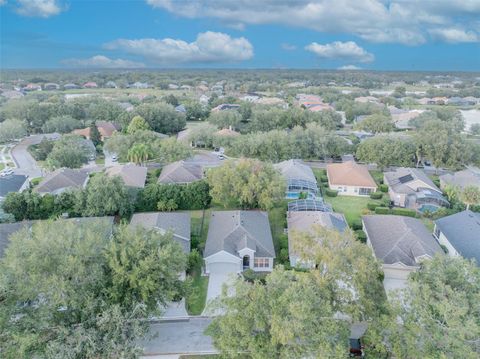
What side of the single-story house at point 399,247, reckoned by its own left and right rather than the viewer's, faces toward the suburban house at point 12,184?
right

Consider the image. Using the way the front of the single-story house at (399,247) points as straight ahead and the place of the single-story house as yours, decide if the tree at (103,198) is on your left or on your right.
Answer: on your right

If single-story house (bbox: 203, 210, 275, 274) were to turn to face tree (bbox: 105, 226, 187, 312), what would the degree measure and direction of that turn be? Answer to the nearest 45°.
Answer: approximately 45° to its right

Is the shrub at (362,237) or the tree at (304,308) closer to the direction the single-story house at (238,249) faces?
the tree

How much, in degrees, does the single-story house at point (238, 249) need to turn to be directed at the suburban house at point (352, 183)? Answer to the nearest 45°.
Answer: approximately 135° to its left

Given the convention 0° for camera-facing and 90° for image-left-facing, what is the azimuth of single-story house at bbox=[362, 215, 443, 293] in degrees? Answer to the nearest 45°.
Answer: approximately 0°

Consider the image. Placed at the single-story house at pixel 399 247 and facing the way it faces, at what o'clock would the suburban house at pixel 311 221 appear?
The suburban house is roughly at 3 o'clock from the single-story house.

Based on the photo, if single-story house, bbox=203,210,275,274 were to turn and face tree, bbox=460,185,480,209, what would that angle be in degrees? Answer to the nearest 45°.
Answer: approximately 90° to its left

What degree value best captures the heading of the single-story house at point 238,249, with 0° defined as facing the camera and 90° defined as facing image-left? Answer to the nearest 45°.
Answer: approximately 0°

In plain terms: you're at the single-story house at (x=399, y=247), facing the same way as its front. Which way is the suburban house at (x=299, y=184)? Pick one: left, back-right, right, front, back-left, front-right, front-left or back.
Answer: back-right

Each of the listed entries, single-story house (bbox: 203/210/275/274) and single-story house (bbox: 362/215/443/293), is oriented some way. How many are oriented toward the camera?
2

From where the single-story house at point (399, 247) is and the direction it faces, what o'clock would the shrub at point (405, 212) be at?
The shrub is roughly at 6 o'clock from the single-story house.

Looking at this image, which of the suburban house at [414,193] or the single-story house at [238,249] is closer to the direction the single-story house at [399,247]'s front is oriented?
the single-story house

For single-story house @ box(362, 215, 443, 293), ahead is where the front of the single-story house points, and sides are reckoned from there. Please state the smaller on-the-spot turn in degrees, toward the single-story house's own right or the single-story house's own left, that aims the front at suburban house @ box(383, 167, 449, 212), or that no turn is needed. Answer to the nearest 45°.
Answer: approximately 180°
